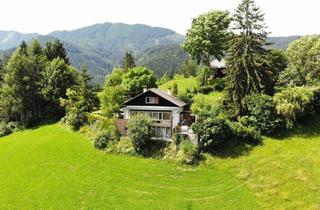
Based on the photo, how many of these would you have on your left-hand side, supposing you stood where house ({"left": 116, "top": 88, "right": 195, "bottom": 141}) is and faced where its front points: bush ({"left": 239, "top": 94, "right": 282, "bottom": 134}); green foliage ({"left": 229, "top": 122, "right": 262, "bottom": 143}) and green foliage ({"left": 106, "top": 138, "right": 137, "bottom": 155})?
2

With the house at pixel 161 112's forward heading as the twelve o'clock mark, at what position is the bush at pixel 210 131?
The bush is roughly at 10 o'clock from the house.

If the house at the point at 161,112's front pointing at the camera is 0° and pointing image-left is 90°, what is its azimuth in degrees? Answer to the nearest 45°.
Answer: approximately 0°

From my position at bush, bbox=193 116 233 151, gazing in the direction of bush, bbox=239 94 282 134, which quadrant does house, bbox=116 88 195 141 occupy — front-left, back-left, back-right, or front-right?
back-left

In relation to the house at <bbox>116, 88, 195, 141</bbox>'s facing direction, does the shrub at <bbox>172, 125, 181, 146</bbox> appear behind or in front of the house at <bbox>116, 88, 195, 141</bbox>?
in front

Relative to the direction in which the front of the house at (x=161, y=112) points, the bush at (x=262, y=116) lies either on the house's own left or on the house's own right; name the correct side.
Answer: on the house's own left

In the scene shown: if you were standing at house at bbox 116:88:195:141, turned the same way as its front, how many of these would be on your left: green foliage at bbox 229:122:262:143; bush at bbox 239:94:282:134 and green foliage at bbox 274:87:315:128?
3

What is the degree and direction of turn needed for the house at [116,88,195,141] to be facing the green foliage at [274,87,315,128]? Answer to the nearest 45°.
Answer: approximately 90° to its left

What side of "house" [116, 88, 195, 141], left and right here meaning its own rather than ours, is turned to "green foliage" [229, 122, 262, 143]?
left

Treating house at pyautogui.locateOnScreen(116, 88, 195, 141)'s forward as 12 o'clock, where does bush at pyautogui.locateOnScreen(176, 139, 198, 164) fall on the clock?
The bush is roughly at 11 o'clock from the house.
